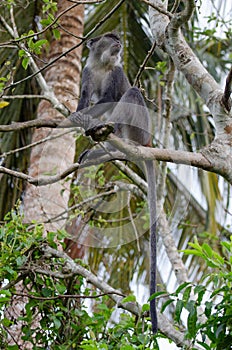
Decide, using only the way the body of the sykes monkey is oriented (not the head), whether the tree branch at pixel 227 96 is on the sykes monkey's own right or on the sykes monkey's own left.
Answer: on the sykes monkey's own left

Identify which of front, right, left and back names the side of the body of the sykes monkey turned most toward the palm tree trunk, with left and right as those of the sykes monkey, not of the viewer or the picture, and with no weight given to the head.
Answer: right

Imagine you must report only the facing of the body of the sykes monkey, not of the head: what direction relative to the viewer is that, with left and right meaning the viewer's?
facing the viewer and to the left of the viewer

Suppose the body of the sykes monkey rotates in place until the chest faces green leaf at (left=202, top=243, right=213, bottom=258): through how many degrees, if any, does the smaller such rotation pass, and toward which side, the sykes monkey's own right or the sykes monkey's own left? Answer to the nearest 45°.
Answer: approximately 45° to the sykes monkey's own left
